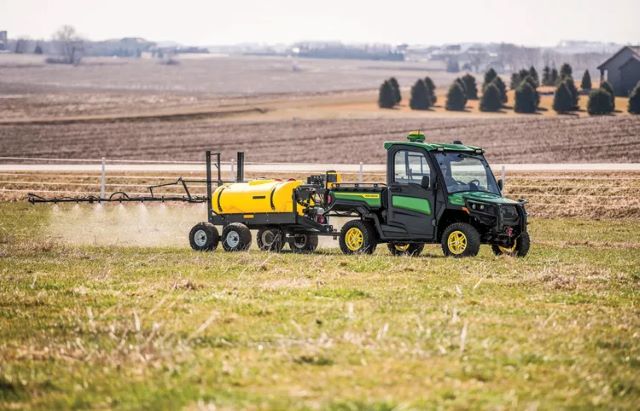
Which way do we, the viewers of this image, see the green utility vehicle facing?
facing the viewer and to the right of the viewer
